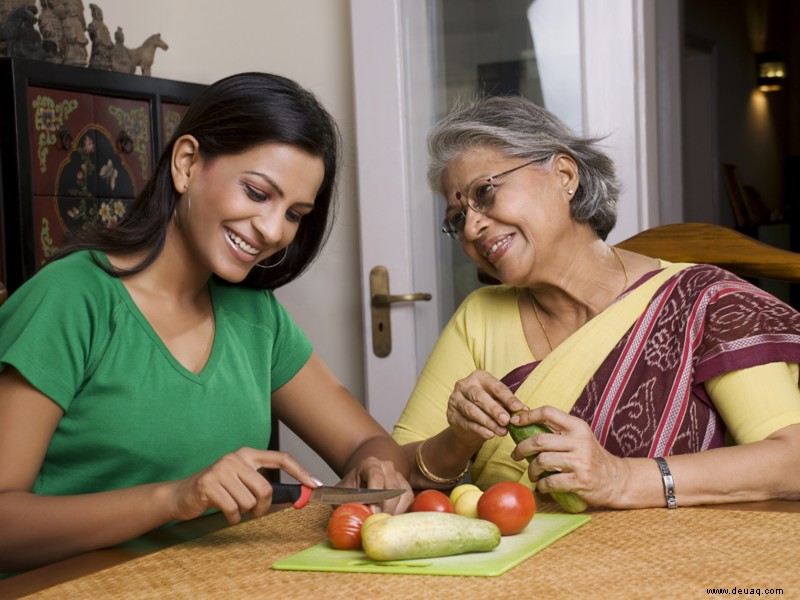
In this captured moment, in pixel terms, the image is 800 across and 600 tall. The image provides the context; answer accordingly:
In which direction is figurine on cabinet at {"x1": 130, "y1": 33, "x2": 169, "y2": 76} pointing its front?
to the viewer's right

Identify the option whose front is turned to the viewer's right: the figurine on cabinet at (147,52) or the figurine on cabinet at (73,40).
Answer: the figurine on cabinet at (147,52)

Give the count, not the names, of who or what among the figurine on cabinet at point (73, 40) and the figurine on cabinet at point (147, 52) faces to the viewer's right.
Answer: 1

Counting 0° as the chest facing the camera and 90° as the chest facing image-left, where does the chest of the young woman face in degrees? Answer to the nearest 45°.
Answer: approximately 315°

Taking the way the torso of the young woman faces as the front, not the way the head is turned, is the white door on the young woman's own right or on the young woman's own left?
on the young woman's own left

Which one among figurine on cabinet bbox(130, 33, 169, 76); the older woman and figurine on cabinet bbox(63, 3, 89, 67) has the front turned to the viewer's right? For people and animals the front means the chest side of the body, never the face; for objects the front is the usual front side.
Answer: figurine on cabinet bbox(130, 33, 169, 76)
